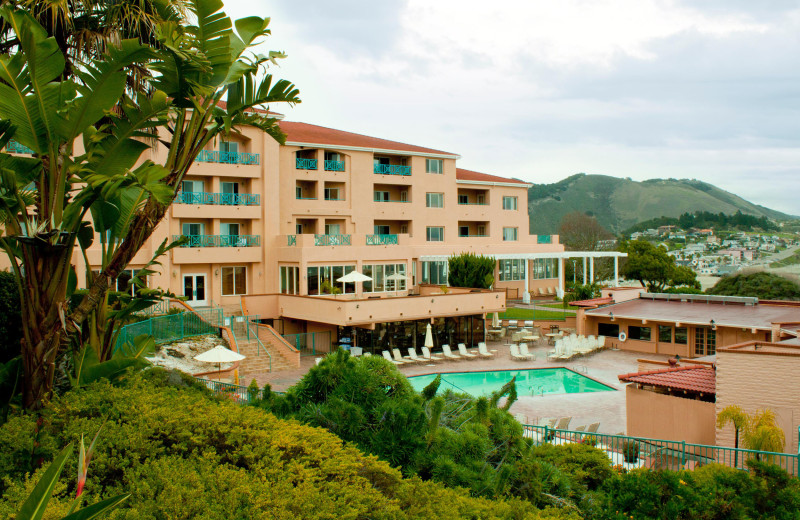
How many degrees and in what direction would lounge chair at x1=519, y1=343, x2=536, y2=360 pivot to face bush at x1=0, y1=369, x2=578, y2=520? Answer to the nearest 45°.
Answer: approximately 45° to its right

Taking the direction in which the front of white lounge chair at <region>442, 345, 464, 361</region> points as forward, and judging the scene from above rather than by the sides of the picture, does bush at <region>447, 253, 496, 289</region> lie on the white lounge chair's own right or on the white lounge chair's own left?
on the white lounge chair's own left

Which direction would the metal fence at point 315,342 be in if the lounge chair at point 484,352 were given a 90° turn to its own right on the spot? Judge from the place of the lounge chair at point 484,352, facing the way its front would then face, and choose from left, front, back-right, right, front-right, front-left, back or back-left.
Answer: front-right

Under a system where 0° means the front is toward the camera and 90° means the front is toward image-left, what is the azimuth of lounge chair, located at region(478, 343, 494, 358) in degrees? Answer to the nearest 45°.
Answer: approximately 315°

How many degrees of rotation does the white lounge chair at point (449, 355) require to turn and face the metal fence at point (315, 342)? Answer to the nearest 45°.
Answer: approximately 135° to its right

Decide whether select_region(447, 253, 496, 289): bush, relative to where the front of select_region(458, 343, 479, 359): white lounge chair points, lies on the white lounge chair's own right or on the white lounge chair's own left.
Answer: on the white lounge chair's own left
